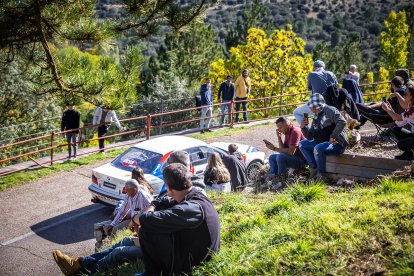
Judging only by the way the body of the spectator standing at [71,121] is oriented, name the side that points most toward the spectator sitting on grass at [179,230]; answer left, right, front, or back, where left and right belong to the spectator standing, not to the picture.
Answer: front

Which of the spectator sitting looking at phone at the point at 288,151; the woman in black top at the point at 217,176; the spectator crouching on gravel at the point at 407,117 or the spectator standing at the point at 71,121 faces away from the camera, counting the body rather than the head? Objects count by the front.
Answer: the woman in black top

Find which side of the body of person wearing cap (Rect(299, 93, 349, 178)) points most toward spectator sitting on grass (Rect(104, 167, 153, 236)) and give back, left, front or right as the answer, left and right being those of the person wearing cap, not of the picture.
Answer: front

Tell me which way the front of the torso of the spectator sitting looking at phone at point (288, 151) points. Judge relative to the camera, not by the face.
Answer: to the viewer's left

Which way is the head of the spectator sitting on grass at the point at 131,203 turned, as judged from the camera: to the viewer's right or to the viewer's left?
to the viewer's left

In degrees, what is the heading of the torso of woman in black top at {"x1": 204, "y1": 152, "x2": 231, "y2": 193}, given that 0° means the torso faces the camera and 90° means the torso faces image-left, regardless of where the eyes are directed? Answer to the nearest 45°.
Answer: approximately 180°

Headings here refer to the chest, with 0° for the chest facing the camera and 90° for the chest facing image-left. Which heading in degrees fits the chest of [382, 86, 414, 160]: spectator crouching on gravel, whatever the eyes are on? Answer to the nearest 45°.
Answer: approximately 90°

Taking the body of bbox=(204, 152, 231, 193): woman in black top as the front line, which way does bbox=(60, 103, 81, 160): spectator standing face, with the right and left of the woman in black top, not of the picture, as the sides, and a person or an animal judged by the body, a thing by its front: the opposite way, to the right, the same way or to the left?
the opposite way

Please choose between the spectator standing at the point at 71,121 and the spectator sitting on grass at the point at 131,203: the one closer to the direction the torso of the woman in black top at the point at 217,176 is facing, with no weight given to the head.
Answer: the spectator standing

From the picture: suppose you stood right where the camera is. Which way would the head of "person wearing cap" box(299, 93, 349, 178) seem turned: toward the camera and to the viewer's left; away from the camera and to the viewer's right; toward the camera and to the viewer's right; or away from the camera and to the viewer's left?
toward the camera and to the viewer's left

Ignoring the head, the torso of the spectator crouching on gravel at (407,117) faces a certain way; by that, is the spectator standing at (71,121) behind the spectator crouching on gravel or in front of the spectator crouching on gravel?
in front

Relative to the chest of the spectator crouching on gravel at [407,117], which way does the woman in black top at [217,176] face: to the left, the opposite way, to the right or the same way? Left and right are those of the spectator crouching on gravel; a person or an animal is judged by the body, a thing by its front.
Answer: to the right

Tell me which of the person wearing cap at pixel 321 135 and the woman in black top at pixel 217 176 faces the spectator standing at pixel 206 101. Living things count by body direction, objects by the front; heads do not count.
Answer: the woman in black top

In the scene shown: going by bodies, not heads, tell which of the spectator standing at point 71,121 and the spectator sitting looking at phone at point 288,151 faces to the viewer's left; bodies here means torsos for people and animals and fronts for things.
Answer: the spectator sitting looking at phone
